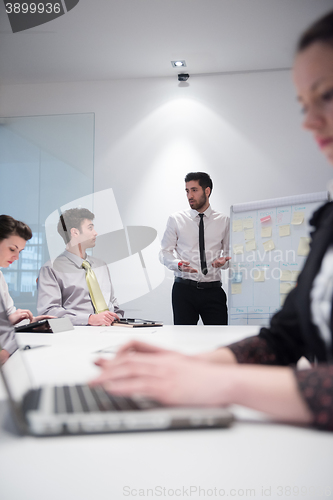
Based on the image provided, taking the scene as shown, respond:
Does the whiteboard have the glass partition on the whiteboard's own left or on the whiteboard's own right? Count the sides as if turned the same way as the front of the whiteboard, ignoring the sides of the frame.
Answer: on the whiteboard's own right

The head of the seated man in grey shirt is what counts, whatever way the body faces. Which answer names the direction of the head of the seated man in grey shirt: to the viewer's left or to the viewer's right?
to the viewer's right

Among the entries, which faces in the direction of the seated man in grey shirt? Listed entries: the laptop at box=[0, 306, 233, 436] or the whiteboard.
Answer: the whiteboard

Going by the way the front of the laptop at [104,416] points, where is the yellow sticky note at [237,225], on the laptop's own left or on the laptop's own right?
on the laptop's own left

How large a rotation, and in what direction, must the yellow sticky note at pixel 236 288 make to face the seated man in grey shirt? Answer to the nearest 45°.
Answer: approximately 45° to its right

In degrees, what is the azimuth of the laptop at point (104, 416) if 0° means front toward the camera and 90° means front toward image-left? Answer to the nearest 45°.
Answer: approximately 270°

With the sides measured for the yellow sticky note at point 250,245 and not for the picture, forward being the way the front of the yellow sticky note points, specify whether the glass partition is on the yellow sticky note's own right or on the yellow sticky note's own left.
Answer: on the yellow sticky note's own right

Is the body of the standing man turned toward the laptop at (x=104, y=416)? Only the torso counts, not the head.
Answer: yes

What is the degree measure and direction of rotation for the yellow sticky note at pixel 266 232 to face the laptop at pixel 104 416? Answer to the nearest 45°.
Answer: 0° — it already faces it
